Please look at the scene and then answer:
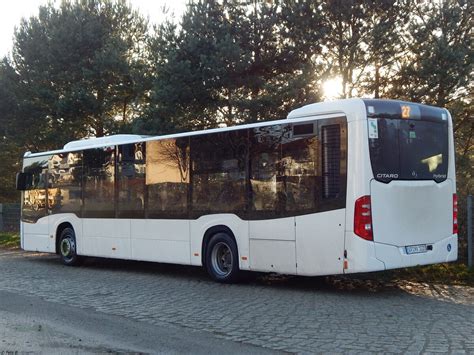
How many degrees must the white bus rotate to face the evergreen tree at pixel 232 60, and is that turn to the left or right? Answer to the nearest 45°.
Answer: approximately 45° to its right

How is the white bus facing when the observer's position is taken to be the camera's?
facing away from the viewer and to the left of the viewer

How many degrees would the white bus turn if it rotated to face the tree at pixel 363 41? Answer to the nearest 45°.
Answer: approximately 45° to its right
